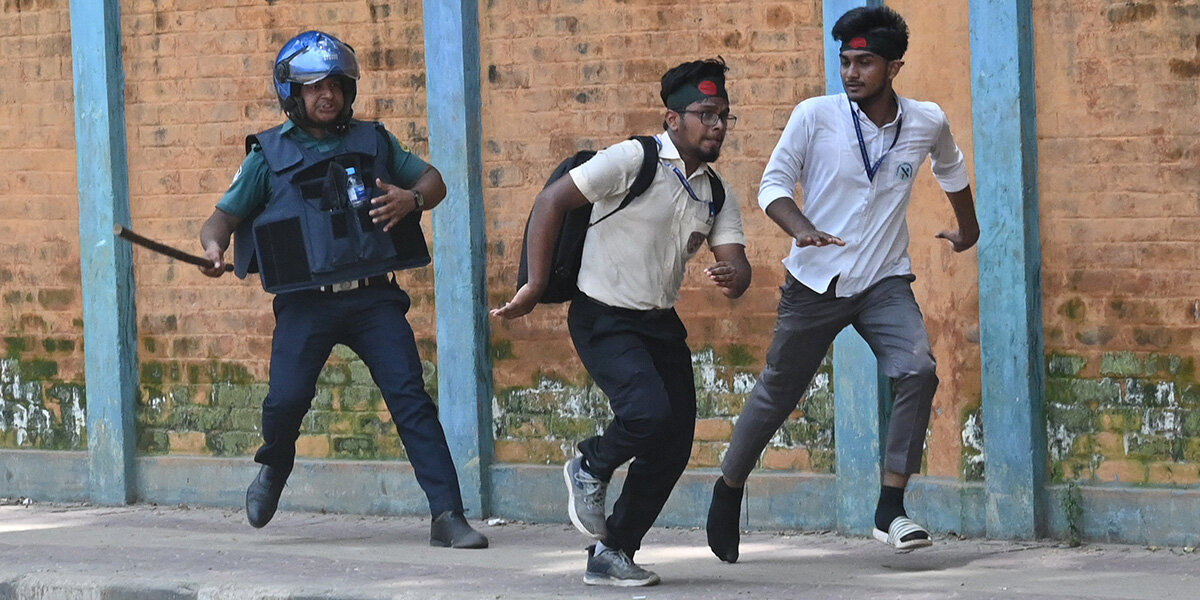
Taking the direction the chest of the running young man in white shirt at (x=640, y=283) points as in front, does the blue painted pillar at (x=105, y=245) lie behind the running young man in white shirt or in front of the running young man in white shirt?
behind

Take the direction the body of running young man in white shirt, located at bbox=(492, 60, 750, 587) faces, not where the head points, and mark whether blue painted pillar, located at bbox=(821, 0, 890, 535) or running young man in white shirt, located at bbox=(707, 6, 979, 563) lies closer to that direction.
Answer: the running young man in white shirt

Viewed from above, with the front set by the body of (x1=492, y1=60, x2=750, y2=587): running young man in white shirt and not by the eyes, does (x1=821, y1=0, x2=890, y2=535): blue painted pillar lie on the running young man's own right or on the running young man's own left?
on the running young man's own left

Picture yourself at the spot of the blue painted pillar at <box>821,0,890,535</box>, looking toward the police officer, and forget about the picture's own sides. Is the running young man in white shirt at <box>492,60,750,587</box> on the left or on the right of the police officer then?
left

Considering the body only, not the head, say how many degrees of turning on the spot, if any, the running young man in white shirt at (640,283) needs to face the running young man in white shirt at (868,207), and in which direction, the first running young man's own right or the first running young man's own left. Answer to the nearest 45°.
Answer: approximately 45° to the first running young man's own left

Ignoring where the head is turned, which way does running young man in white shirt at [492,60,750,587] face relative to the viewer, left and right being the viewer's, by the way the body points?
facing the viewer and to the right of the viewer

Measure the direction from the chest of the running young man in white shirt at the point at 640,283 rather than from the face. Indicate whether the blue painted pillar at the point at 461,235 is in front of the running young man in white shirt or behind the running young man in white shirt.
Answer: behind

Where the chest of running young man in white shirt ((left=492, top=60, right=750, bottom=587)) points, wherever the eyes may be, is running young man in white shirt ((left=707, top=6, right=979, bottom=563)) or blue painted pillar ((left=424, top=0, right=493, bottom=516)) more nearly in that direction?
the running young man in white shirt

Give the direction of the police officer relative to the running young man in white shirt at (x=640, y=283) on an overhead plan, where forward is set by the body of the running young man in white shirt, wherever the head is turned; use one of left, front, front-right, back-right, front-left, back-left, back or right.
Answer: back

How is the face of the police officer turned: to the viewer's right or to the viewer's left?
to the viewer's right

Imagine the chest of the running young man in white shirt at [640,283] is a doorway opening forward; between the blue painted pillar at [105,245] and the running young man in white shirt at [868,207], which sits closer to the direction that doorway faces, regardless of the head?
the running young man in white shirt
